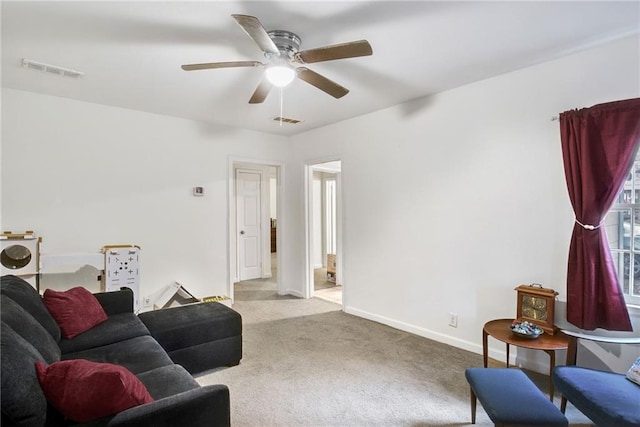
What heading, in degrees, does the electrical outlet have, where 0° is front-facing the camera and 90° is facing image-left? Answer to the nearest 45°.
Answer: approximately 45°

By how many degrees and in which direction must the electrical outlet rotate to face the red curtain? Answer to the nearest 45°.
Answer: approximately 90° to its left

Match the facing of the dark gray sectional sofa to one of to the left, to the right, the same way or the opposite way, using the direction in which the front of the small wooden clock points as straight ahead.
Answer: the opposite way

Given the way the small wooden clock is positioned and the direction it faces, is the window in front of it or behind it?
behind

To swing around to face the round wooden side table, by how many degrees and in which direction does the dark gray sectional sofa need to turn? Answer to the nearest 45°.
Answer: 0° — it already faces it

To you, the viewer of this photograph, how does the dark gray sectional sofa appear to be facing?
facing to the right of the viewer

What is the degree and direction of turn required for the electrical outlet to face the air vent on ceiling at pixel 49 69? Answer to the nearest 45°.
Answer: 0° — it already faces it

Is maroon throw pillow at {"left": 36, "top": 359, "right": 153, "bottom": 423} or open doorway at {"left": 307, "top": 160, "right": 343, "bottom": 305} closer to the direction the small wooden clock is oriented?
the maroon throw pillow

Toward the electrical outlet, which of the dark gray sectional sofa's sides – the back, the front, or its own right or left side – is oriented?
front

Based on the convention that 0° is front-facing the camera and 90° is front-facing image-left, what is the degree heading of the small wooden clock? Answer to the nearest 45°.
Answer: approximately 45°

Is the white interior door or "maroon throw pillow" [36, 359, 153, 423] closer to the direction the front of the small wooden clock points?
the maroon throw pillow

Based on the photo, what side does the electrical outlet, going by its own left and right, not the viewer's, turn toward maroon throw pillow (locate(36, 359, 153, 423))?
front

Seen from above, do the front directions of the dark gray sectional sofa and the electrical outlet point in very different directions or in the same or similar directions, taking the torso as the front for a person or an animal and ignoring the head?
very different directions
